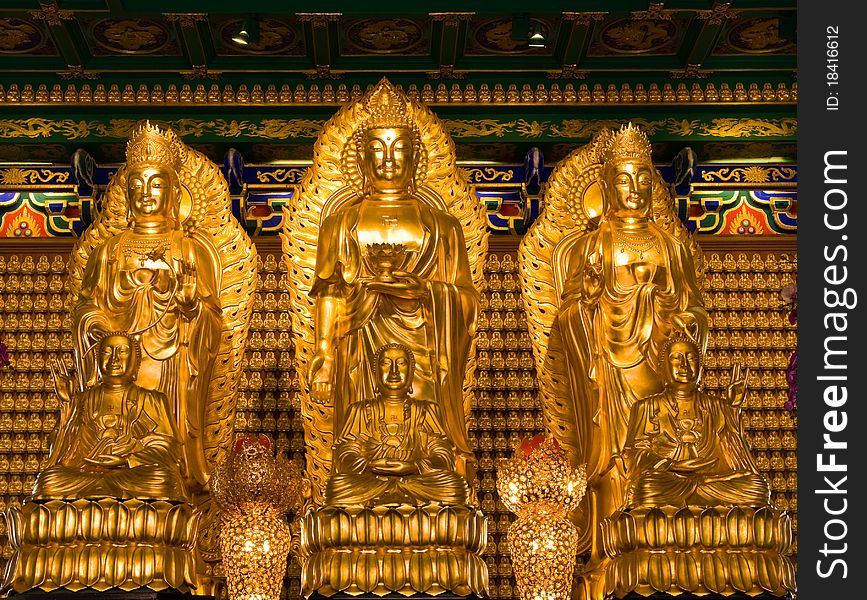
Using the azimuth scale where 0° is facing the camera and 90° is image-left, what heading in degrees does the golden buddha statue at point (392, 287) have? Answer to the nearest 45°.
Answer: approximately 0°

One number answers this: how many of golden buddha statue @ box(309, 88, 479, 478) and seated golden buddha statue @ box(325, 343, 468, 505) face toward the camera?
2

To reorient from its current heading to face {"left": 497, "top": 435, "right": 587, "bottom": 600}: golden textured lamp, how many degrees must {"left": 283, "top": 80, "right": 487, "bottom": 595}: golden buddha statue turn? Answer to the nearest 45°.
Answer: approximately 45° to its left

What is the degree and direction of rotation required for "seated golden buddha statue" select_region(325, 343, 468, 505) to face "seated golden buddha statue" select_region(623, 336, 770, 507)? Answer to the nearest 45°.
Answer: approximately 90° to its left

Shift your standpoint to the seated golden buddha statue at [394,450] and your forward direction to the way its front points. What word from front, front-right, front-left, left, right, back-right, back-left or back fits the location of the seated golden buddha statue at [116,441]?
right

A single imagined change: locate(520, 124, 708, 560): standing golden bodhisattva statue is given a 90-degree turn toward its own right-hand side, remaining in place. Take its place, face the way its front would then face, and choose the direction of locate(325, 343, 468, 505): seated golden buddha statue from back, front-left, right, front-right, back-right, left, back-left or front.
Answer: front

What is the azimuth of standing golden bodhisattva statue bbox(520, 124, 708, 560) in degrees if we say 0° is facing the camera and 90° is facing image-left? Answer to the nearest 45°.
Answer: approximately 315°

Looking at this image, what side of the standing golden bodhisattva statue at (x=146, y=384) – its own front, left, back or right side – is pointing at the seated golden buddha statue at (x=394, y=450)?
left
